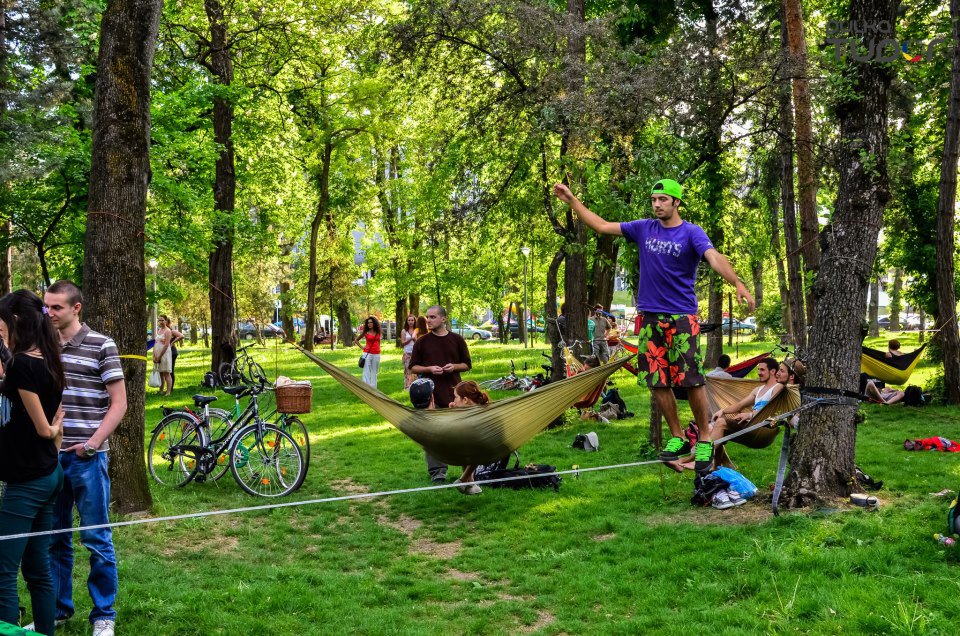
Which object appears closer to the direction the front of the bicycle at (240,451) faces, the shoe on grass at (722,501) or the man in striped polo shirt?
the shoe on grass

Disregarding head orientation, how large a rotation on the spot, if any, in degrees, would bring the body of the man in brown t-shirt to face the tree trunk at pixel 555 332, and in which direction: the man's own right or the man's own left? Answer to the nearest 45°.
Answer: approximately 180°

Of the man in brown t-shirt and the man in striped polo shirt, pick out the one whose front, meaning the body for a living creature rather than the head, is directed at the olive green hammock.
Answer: the man in brown t-shirt

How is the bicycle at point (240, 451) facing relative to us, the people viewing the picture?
facing the viewer and to the right of the viewer

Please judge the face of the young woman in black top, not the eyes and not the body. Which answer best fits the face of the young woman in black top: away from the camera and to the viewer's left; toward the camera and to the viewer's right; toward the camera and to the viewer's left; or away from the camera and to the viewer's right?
away from the camera and to the viewer's right

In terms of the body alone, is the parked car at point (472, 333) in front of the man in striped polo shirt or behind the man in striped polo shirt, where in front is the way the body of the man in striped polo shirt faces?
behind

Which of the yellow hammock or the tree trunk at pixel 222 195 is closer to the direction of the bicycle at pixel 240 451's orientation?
the yellow hammock

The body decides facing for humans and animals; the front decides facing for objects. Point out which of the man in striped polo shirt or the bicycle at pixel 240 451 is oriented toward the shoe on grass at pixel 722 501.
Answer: the bicycle

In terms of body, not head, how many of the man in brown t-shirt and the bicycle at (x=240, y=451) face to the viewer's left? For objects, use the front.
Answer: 0

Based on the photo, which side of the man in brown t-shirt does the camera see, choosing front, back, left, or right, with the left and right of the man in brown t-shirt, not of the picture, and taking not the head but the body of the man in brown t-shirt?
front

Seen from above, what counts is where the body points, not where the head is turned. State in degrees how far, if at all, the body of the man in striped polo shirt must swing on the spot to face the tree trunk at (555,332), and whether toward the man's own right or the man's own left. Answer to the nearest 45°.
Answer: approximately 180°

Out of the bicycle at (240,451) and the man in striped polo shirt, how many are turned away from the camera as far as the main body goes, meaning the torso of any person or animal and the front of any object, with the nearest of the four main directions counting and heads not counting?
0

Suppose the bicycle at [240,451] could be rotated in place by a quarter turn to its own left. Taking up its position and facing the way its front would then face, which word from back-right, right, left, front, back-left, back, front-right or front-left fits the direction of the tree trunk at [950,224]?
front-right
